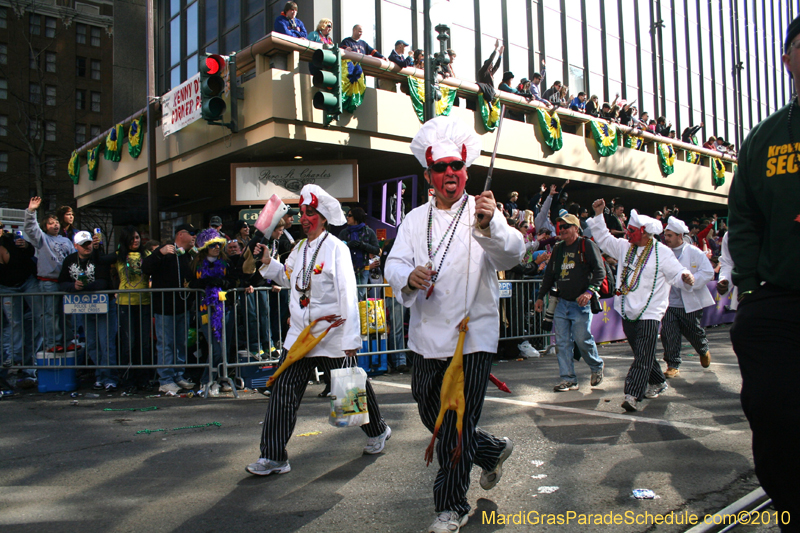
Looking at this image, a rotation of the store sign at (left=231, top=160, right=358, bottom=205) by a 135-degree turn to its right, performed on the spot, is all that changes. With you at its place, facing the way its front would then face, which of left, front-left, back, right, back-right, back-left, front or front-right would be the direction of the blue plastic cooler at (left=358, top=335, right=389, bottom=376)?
back-left

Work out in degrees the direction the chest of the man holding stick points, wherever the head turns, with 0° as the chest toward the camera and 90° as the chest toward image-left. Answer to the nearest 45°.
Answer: approximately 0°

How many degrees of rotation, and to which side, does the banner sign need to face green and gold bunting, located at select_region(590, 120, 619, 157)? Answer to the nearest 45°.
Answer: approximately 135° to its left

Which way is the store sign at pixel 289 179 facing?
toward the camera

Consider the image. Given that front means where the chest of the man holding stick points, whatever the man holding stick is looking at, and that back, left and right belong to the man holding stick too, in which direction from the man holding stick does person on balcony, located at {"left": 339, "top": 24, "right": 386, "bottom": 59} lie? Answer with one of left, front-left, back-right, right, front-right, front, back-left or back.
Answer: back

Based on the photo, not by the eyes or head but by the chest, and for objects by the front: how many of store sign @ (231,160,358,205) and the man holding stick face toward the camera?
2

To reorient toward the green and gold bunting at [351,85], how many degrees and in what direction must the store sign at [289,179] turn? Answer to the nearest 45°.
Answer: approximately 45° to its left

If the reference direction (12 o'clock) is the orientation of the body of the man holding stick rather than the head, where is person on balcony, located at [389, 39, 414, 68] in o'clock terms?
The person on balcony is roughly at 6 o'clock from the man holding stick.

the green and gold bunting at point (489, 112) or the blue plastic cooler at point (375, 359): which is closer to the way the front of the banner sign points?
the blue plastic cooler

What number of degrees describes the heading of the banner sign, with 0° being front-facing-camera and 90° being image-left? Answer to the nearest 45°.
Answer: approximately 45°

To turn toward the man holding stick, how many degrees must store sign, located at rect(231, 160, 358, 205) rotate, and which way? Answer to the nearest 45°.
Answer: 0° — it already faces them

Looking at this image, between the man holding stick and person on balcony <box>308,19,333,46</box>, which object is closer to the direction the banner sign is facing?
the man holding stick
